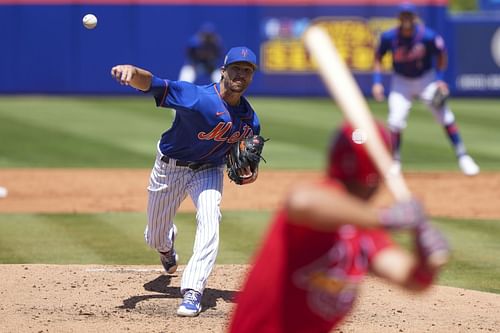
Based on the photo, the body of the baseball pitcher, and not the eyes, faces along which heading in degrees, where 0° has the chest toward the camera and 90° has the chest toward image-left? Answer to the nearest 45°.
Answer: approximately 315°

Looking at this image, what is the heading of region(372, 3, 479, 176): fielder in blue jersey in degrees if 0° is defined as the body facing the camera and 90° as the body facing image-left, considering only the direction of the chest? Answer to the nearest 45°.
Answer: approximately 0°

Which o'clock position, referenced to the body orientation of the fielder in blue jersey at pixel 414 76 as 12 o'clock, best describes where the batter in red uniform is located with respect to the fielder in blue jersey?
The batter in red uniform is roughly at 12 o'clock from the fielder in blue jersey.
